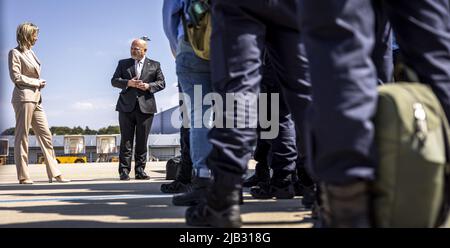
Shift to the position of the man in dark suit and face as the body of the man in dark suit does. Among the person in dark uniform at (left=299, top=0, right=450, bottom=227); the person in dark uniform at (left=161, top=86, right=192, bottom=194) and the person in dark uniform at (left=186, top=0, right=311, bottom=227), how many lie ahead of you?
3

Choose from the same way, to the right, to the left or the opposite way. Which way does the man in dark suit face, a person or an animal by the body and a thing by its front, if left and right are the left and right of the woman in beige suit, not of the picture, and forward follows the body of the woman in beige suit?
to the right

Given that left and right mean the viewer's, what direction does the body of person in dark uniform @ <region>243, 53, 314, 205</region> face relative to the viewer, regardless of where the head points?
facing to the left of the viewer

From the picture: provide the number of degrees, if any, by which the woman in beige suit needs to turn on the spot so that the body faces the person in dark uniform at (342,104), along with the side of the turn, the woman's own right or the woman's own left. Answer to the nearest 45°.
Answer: approximately 90° to the woman's own right

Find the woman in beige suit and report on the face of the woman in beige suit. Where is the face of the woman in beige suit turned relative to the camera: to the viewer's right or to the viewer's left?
to the viewer's right

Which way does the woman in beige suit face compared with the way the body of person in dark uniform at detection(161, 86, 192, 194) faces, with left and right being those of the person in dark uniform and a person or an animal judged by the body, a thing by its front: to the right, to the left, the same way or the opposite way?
the opposite way

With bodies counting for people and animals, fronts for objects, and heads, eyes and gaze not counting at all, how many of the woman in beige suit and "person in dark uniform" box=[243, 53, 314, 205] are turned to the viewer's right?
1

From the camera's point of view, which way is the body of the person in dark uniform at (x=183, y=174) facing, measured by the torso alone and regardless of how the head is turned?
to the viewer's left

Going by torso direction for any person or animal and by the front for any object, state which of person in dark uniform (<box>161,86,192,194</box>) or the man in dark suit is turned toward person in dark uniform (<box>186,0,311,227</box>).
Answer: the man in dark suit

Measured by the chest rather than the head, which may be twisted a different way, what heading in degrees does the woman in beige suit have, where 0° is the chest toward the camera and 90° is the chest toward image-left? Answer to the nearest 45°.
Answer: approximately 270°
